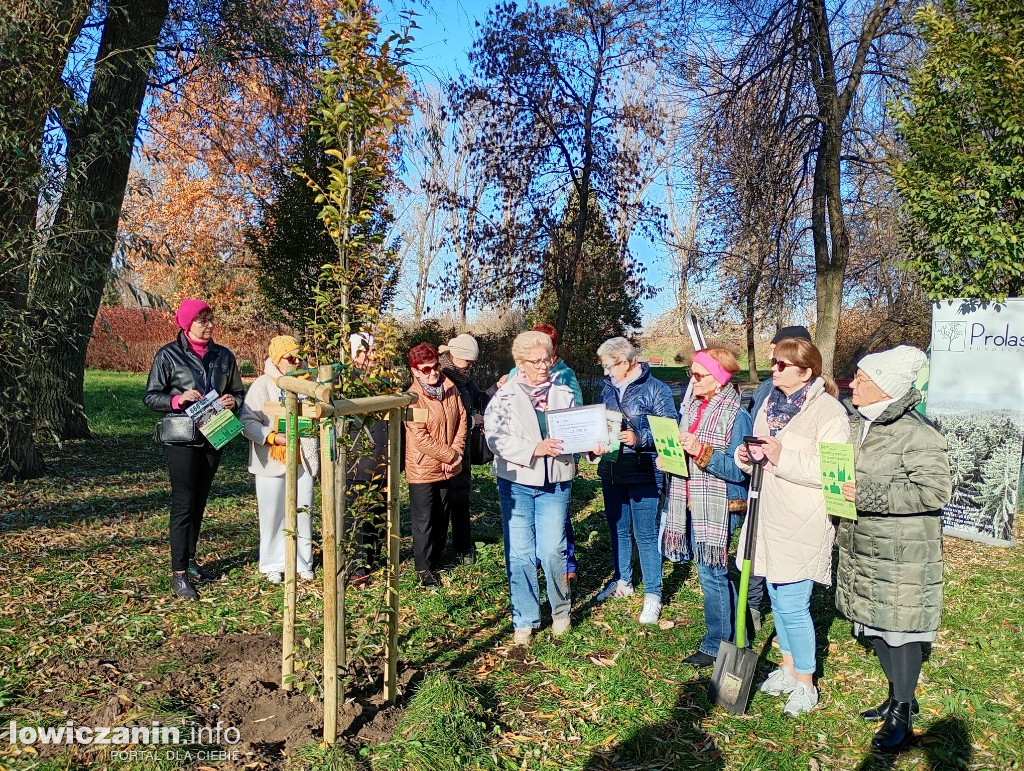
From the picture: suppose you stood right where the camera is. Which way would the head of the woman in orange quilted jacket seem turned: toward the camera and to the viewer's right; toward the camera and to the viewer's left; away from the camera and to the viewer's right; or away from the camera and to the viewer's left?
toward the camera and to the viewer's right

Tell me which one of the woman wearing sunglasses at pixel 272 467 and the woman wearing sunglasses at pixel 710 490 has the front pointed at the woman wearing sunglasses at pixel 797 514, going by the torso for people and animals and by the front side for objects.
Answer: the woman wearing sunglasses at pixel 272 467

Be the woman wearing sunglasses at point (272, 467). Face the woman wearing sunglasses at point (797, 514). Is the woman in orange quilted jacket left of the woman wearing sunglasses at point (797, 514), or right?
left

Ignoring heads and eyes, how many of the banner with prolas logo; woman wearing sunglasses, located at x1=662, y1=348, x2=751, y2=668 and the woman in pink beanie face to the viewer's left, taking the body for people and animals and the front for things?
1

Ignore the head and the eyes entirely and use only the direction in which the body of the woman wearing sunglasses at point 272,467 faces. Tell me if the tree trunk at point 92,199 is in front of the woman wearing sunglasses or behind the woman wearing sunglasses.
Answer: behind

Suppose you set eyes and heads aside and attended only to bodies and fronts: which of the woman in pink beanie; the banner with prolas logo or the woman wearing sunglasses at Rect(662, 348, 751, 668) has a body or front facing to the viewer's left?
the woman wearing sunglasses

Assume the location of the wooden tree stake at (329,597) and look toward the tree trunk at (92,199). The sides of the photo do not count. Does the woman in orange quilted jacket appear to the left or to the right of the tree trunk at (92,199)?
right

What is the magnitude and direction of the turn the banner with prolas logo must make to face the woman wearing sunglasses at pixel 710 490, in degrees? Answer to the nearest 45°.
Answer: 0° — it already faces them

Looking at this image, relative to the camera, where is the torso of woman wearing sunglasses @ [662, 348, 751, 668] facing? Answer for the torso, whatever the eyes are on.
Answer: to the viewer's left

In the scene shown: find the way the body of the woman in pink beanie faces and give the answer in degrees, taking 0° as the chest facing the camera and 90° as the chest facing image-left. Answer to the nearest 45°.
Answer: approximately 315°

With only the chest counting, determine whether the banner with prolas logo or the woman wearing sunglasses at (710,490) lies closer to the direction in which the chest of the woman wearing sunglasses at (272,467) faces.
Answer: the woman wearing sunglasses

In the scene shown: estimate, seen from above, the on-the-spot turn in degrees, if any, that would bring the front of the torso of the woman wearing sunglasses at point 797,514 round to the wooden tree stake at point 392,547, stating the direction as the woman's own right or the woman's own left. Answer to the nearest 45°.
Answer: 0° — they already face it

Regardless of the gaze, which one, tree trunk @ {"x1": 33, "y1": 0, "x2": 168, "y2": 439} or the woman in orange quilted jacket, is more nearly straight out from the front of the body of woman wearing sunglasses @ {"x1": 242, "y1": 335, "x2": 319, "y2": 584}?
the woman in orange quilted jacket

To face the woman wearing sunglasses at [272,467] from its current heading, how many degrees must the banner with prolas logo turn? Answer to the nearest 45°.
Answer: approximately 45° to its right

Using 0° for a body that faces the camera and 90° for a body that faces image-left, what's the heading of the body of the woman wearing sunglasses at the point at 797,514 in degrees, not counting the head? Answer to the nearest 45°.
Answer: approximately 45°
